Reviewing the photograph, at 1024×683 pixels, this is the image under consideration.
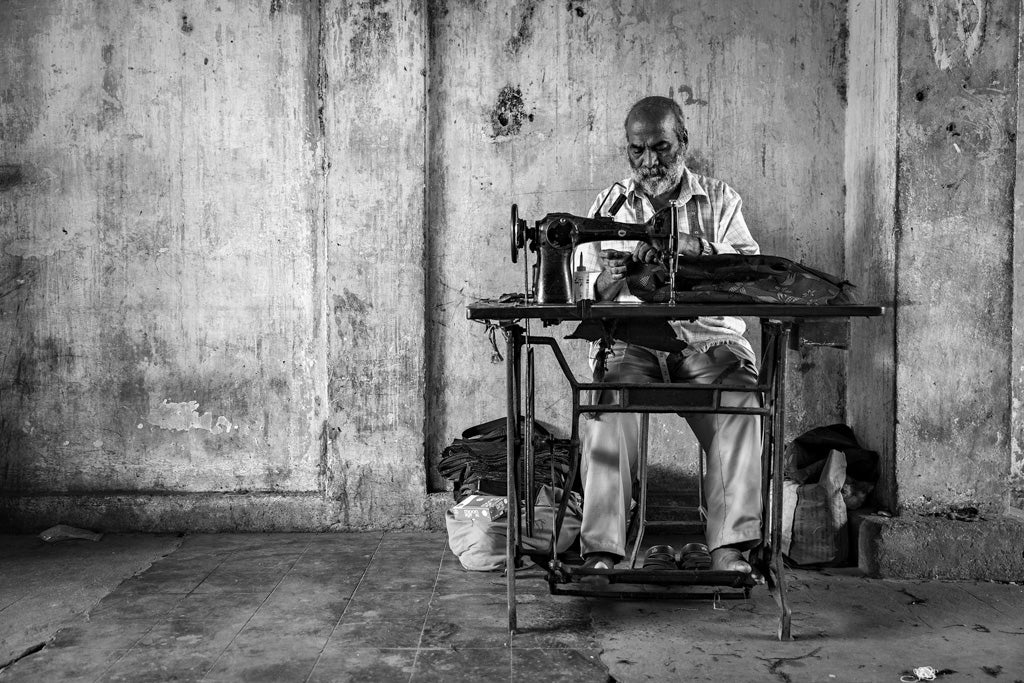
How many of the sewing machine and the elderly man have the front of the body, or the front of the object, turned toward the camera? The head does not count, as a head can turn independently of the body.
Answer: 1

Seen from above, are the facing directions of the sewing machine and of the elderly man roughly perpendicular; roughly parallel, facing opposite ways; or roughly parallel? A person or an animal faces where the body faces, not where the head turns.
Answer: roughly parallel, facing opposite ways

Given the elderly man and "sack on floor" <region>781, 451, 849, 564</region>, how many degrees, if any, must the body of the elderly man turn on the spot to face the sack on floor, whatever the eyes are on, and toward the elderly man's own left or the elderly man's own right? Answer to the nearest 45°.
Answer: approximately 135° to the elderly man's own left

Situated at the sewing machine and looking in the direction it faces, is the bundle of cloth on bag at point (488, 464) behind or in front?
in front

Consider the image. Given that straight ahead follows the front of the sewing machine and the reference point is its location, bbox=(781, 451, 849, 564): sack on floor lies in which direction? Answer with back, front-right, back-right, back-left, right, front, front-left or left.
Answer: front-right

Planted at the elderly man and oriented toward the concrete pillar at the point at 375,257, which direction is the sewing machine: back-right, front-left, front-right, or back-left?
front-left

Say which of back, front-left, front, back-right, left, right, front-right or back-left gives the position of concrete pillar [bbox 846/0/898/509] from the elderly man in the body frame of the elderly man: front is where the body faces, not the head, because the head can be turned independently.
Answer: back-left

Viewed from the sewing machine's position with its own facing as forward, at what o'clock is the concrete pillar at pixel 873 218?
The concrete pillar is roughly at 2 o'clock from the sewing machine.

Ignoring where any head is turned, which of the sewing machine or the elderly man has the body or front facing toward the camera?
the elderly man

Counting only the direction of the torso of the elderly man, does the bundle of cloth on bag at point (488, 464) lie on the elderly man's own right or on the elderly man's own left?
on the elderly man's own right

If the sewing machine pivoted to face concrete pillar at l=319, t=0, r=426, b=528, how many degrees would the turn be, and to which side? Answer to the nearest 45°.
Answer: approximately 45° to its left

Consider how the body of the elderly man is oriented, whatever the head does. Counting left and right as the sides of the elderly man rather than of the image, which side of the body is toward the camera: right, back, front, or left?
front

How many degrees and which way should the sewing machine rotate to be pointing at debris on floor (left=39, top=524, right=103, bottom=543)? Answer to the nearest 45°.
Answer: approximately 90° to its left

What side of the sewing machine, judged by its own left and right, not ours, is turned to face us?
back

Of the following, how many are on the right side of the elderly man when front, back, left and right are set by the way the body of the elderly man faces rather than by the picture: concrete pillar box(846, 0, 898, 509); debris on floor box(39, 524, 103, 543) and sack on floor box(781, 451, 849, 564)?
1
